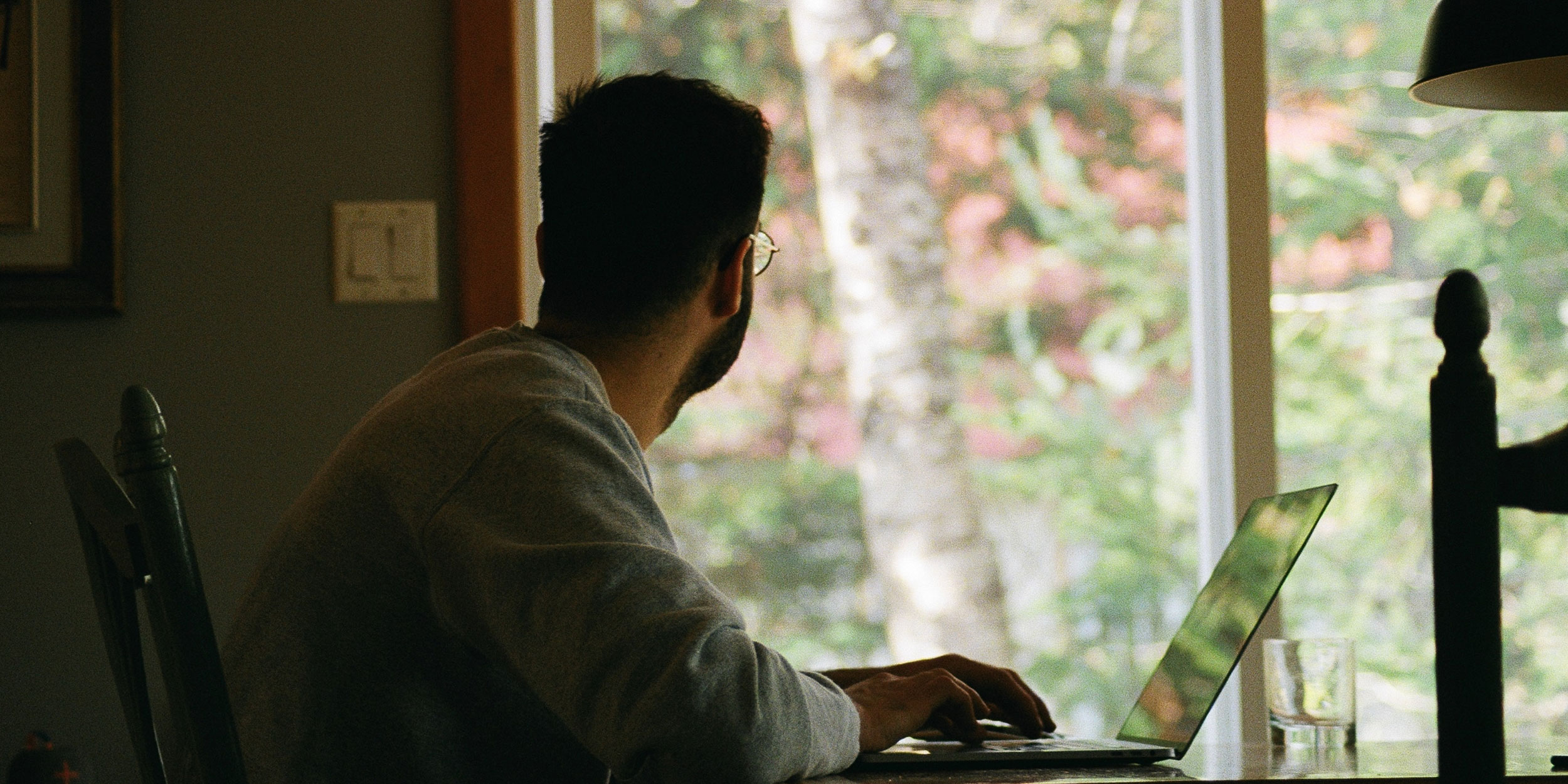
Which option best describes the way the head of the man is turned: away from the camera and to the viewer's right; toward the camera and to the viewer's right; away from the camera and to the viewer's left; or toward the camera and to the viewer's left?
away from the camera and to the viewer's right

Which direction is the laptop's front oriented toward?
to the viewer's left

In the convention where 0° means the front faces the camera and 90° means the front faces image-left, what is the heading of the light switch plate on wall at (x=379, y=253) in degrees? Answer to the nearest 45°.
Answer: approximately 0°

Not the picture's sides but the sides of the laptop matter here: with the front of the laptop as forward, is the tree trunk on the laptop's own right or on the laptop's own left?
on the laptop's own right

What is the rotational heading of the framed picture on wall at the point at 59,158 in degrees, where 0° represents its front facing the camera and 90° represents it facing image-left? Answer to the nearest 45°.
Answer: approximately 0°

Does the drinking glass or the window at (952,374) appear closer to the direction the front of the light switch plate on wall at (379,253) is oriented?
the drinking glass
